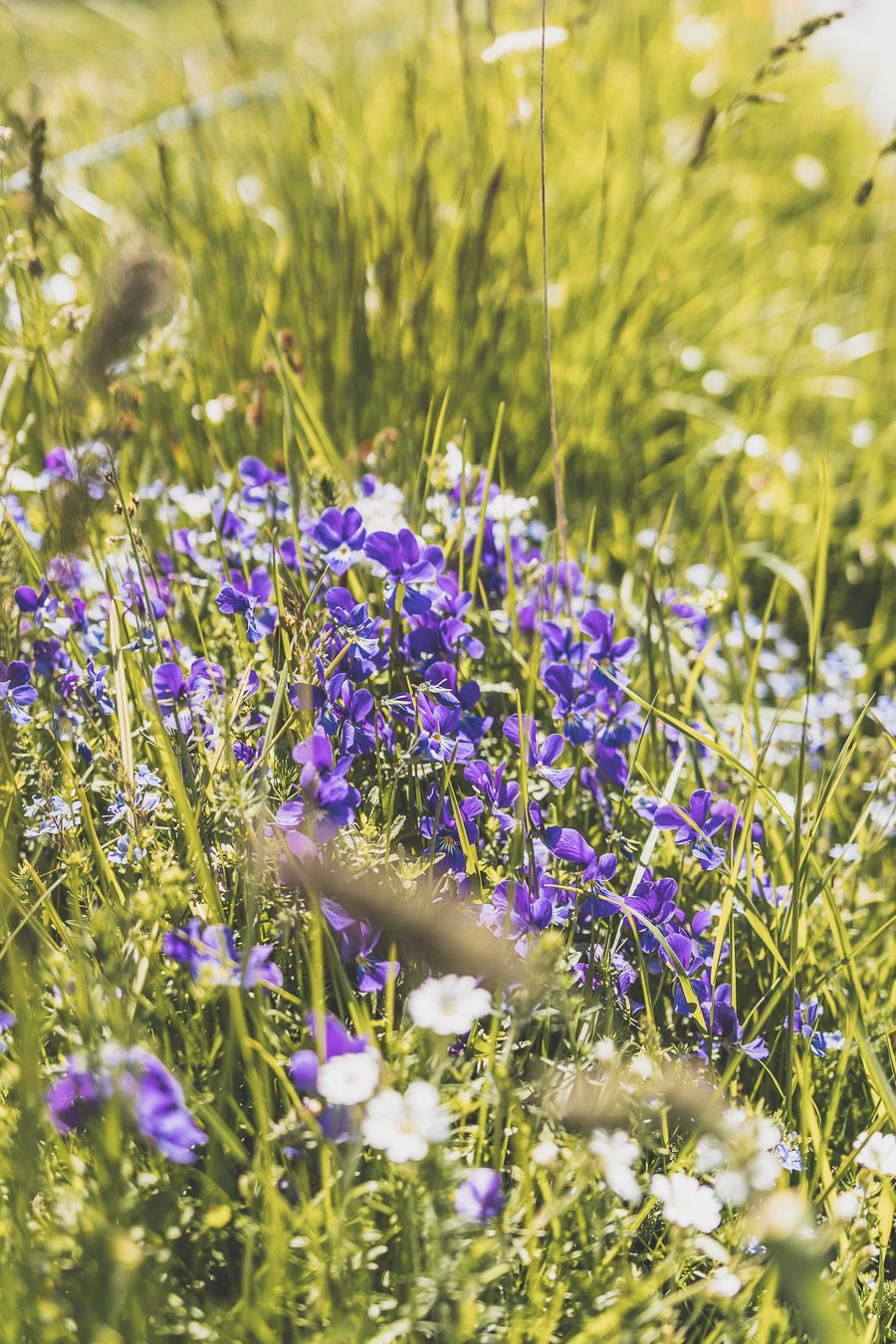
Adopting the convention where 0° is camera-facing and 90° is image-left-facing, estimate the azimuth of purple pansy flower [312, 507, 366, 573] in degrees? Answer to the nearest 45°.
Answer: approximately 0°

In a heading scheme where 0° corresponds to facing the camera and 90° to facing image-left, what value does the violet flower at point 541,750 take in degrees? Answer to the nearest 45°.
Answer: approximately 315°

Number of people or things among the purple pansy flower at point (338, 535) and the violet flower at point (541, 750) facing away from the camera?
0
